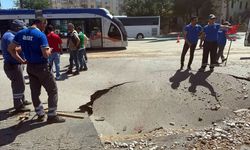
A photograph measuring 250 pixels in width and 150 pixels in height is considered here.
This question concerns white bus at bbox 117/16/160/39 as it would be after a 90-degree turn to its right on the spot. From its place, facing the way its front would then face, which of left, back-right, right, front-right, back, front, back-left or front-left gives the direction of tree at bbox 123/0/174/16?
front

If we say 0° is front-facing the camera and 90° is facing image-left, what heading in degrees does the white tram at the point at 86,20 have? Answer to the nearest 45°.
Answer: approximately 270°

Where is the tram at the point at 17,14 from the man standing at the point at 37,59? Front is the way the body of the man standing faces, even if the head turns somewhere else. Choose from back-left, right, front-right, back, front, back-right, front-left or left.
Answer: front-left

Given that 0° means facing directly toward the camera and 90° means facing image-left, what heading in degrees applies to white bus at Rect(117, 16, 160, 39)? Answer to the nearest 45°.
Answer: approximately 90°

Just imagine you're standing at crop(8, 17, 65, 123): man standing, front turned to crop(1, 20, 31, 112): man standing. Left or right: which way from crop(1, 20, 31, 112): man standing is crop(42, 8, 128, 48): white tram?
right

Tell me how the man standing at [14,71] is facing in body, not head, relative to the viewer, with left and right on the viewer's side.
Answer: facing to the right of the viewer

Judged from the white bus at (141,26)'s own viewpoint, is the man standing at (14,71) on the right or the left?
on its left

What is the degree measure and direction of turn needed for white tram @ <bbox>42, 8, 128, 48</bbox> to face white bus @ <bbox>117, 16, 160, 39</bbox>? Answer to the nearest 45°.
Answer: approximately 90° to its left

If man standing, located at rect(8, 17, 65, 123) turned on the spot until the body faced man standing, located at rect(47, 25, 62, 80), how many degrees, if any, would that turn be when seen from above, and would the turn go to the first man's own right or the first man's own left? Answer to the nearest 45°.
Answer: approximately 45° to the first man's own left

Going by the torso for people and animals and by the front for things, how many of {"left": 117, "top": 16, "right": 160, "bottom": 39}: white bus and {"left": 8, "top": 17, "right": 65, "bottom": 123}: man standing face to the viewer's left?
1

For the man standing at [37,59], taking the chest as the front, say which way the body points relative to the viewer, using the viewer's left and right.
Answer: facing away from the viewer and to the right of the viewer

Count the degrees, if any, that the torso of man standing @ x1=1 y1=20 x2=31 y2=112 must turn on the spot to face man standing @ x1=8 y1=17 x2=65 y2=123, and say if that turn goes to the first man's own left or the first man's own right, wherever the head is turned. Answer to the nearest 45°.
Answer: approximately 45° to the first man's own right

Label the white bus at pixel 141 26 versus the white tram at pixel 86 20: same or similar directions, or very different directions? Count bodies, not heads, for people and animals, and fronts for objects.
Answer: very different directions
